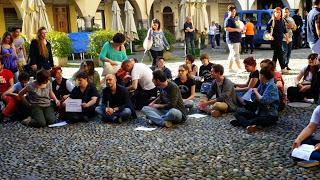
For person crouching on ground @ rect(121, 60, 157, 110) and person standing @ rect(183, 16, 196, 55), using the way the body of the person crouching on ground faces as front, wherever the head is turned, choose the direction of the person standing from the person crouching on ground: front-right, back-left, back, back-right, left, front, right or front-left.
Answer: right

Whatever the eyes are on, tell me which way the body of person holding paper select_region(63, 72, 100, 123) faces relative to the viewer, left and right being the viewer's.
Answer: facing the viewer and to the left of the viewer

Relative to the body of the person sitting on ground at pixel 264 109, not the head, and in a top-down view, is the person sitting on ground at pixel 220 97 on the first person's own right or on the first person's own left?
on the first person's own right

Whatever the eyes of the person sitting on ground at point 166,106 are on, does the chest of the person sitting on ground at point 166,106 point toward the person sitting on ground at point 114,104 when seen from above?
no

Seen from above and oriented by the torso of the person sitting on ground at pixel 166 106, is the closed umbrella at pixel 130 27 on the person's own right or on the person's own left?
on the person's own right

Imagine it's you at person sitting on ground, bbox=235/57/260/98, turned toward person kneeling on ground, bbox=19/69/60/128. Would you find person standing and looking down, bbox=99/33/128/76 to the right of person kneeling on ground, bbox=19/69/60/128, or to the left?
right

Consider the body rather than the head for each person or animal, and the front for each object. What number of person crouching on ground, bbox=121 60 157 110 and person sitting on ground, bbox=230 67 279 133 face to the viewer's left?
2

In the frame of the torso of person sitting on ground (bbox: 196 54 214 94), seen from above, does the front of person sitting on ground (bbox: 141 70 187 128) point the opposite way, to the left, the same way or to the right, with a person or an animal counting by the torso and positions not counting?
the same way

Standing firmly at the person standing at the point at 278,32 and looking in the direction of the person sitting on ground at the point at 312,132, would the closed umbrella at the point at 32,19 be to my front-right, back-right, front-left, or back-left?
back-right

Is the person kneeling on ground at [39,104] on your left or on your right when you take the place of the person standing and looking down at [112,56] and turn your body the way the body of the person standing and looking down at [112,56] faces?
on your right

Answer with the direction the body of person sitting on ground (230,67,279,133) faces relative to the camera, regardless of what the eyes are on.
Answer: to the viewer's left

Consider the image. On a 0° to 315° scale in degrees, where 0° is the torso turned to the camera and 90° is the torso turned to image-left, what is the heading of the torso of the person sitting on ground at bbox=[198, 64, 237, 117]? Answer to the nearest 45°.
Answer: approximately 45°

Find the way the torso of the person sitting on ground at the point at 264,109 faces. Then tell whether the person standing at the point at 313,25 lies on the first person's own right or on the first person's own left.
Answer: on the first person's own right
